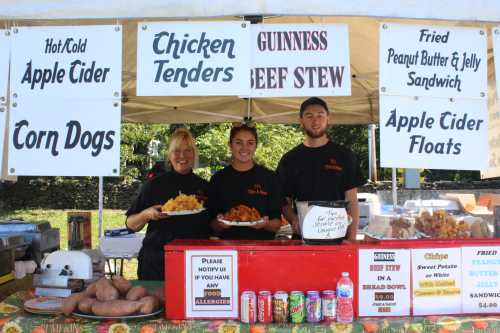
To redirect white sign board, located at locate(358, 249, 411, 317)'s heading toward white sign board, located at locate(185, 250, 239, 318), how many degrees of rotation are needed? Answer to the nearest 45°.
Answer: approximately 90° to its right

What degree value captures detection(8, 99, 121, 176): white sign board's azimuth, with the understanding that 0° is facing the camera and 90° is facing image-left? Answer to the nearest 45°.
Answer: approximately 0°

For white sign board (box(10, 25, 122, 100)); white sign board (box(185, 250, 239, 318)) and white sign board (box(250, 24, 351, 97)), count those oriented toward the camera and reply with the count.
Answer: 3

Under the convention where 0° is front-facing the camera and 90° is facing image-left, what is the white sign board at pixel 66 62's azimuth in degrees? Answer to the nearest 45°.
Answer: approximately 0°

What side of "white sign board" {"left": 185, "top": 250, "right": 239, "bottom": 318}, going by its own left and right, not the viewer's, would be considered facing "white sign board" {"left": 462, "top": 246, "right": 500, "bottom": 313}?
left
